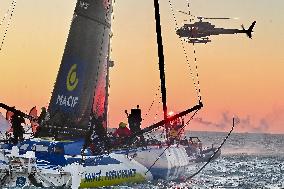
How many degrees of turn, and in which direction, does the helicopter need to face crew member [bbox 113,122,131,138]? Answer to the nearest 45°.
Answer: approximately 90° to its left

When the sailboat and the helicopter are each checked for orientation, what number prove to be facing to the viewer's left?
1

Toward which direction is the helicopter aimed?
to the viewer's left

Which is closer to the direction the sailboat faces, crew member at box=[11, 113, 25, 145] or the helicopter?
the helicopter

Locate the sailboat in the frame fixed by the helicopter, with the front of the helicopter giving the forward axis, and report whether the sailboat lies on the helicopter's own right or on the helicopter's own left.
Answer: on the helicopter's own left

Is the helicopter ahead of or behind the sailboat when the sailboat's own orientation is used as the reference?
ahead

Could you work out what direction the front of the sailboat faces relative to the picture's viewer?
facing away from the viewer and to the right of the viewer
